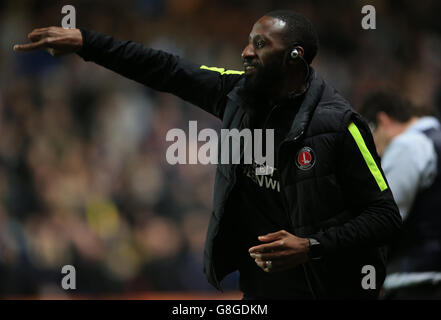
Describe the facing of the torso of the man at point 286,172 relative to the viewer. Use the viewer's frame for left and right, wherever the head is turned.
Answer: facing the viewer and to the left of the viewer

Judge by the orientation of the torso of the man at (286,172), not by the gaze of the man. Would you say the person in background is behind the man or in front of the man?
behind

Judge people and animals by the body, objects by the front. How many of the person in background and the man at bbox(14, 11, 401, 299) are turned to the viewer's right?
0

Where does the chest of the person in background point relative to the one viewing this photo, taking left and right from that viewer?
facing away from the viewer and to the left of the viewer

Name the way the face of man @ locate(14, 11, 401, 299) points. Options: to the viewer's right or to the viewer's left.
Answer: to the viewer's left

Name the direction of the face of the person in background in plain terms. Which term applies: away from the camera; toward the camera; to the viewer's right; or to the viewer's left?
to the viewer's left

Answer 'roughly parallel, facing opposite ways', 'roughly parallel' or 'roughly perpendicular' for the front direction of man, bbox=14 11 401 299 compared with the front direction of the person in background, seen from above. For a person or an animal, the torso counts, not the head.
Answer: roughly perpendicular

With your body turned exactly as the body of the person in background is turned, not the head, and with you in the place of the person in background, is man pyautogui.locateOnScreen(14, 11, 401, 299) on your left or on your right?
on your left
